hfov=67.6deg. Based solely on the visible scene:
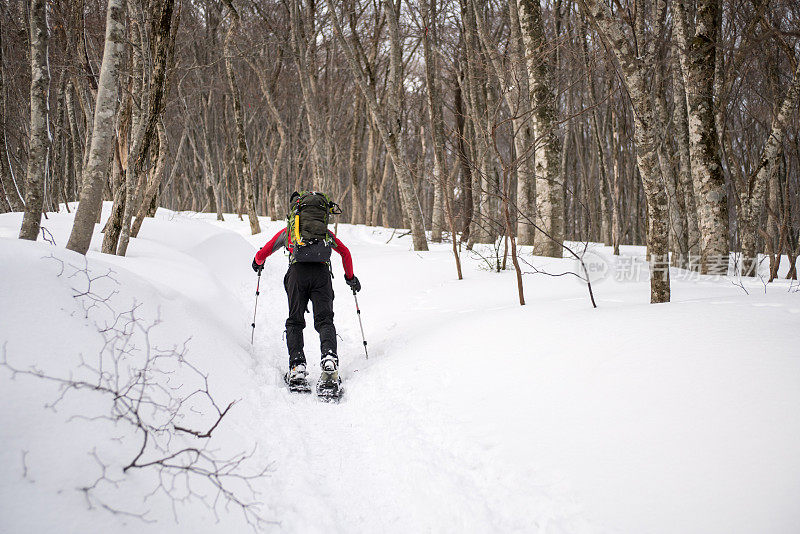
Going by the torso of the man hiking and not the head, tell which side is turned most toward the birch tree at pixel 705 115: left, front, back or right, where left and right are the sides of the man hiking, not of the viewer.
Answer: right

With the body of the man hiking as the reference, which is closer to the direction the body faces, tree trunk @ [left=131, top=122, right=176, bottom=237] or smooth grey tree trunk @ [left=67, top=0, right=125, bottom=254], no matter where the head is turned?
the tree trunk @ [left=131, top=122, right=176, bottom=237]

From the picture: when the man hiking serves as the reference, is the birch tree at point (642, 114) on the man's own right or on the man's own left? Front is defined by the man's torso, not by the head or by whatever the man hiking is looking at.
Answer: on the man's own right

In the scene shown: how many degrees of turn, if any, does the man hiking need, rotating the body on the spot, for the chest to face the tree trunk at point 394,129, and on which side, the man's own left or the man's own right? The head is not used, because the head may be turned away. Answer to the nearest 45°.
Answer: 0° — they already face it

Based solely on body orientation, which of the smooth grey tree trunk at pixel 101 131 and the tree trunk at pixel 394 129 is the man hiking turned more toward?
the tree trunk at pixel 394 129

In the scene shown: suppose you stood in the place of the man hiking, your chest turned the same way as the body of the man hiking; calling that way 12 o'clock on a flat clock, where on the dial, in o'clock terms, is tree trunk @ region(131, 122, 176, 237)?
The tree trunk is roughly at 11 o'clock from the man hiking.

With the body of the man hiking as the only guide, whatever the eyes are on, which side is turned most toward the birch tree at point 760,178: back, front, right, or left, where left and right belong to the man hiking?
right

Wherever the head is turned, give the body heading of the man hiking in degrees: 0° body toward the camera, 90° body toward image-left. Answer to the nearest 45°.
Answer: approximately 180°

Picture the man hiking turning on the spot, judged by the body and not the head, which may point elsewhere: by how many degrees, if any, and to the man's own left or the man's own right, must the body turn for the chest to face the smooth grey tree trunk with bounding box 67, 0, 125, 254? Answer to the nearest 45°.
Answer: approximately 90° to the man's own left
